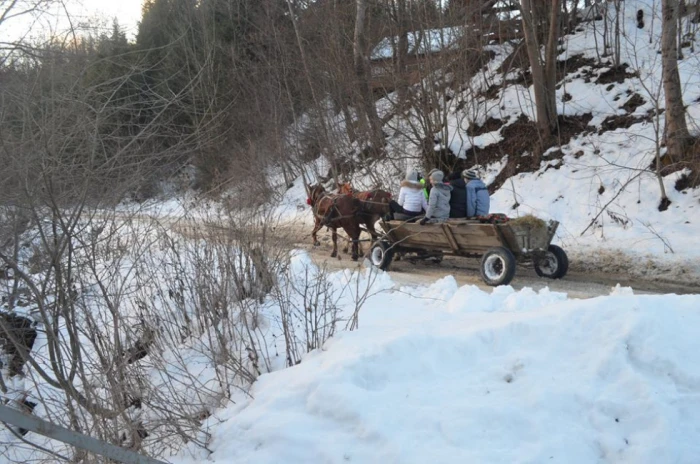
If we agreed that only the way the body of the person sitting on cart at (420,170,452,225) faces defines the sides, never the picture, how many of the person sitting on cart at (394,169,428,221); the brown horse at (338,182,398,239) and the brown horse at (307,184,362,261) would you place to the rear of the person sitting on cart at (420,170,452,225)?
0

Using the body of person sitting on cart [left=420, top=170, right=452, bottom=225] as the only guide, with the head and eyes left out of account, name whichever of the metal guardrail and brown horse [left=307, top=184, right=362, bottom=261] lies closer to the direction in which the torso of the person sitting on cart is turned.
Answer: the brown horse

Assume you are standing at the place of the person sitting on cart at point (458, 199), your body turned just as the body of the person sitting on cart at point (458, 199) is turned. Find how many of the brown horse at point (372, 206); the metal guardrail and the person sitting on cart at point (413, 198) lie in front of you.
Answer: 2

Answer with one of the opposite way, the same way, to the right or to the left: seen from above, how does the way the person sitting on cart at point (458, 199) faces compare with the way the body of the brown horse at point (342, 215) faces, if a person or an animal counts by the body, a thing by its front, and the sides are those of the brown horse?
the same way

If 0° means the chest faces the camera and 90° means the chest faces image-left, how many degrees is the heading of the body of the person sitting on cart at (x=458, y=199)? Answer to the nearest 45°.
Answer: approximately 135°

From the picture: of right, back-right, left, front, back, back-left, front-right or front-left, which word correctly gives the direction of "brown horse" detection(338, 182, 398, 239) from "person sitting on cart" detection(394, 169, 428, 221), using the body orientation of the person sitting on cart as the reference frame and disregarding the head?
front

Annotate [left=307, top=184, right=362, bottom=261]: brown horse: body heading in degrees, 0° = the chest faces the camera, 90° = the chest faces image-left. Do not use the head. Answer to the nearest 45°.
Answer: approximately 135°

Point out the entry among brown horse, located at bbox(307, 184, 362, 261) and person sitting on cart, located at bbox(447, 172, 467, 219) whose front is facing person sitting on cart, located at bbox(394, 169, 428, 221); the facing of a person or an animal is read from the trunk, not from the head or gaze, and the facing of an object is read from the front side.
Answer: person sitting on cart, located at bbox(447, 172, 467, 219)

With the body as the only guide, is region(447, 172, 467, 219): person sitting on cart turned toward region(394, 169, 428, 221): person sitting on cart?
yes

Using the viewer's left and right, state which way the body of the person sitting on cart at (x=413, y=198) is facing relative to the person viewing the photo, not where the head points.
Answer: facing away from the viewer and to the left of the viewer

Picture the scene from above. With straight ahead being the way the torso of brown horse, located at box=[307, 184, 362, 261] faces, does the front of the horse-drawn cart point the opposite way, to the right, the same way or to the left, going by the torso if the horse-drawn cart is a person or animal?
the same way

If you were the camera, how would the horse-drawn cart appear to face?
facing away from the viewer and to the left of the viewer

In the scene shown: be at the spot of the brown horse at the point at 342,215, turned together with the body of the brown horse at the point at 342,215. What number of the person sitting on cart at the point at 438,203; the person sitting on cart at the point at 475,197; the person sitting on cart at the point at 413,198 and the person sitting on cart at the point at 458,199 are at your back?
4

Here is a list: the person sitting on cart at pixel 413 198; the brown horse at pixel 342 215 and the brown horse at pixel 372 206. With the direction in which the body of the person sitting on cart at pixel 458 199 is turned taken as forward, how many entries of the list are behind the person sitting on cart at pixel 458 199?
0

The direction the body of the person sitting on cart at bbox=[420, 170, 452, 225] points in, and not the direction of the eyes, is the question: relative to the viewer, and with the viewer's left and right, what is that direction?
facing away from the viewer and to the left of the viewer

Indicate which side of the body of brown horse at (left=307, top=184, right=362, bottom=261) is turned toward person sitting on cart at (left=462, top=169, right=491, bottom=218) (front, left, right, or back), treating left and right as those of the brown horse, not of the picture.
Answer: back

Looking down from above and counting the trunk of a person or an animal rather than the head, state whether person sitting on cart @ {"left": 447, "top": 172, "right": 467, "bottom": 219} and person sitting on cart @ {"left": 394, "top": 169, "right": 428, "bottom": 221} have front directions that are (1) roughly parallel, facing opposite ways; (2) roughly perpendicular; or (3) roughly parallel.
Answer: roughly parallel
